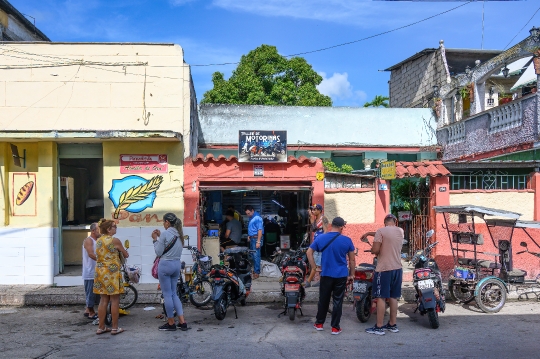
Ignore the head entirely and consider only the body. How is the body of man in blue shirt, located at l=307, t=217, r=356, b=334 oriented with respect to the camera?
away from the camera

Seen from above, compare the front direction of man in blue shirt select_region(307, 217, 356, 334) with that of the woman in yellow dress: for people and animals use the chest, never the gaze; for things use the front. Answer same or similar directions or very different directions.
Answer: same or similar directions

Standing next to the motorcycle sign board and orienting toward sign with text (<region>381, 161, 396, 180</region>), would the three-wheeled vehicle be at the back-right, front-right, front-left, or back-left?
front-right

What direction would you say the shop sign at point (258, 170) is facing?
toward the camera

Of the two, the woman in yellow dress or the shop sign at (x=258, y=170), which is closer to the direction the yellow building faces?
the woman in yellow dress

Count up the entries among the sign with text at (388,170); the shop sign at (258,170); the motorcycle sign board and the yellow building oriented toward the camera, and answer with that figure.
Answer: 4

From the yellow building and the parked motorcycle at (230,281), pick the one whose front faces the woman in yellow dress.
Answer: the yellow building

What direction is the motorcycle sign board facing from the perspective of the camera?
toward the camera

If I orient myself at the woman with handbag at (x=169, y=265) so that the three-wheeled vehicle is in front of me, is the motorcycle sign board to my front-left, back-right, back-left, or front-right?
front-left

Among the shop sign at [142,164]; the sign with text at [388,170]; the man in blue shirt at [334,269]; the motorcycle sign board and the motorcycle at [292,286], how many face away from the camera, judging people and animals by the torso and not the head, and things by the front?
2

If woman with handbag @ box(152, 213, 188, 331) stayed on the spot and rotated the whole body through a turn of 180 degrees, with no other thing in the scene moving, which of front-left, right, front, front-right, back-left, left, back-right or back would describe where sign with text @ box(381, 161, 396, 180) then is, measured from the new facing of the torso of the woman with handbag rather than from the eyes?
left

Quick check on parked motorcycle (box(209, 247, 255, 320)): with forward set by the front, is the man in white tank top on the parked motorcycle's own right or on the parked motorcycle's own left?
on the parked motorcycle's own left

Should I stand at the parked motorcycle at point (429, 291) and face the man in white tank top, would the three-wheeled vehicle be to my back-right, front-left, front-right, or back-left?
back-right
